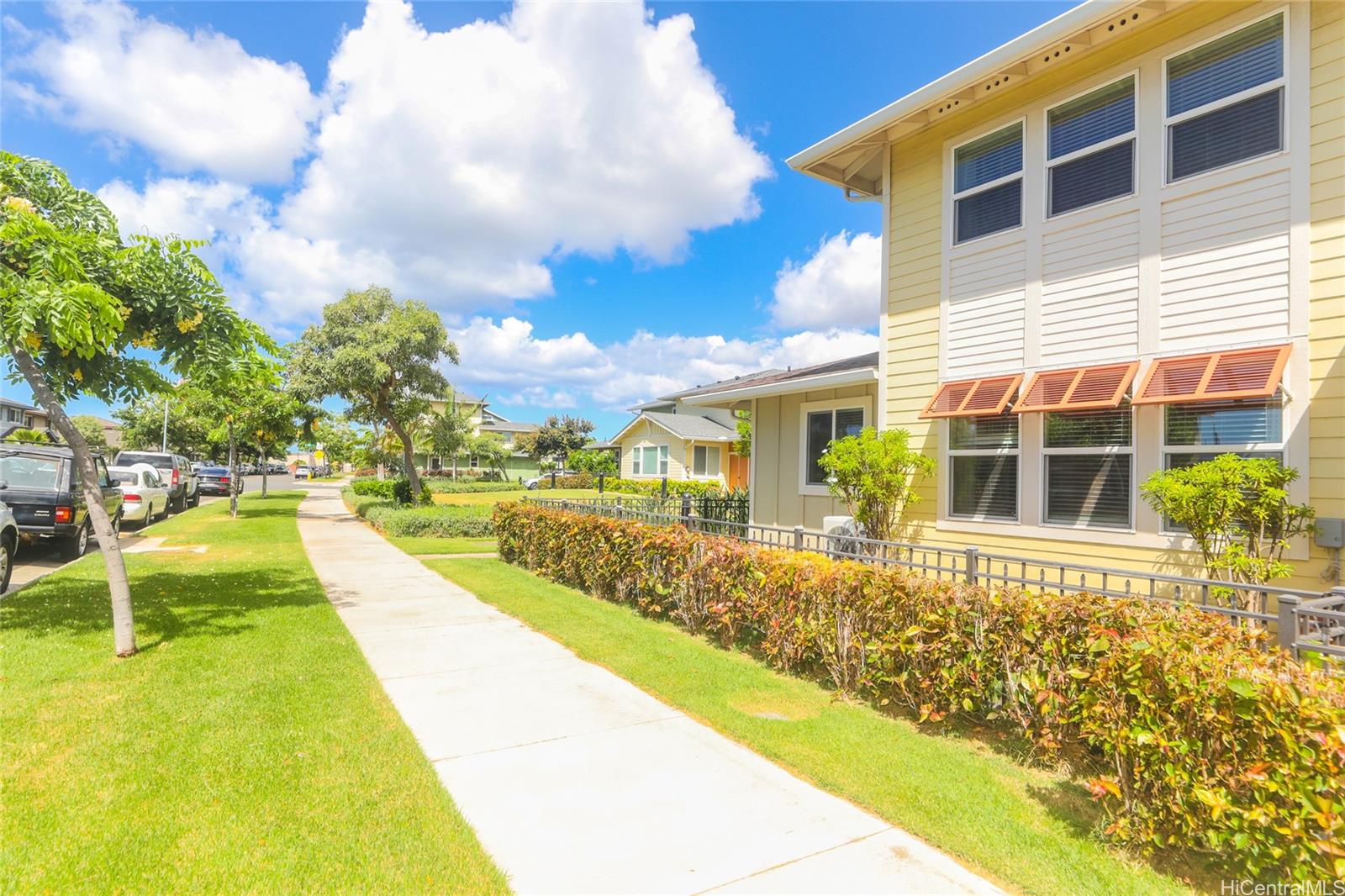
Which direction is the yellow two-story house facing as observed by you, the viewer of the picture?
facing the viewer and to the left of the viewer

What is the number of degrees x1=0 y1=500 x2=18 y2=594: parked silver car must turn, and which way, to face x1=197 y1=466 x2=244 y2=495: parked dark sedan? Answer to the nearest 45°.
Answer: approximately 45° to its left

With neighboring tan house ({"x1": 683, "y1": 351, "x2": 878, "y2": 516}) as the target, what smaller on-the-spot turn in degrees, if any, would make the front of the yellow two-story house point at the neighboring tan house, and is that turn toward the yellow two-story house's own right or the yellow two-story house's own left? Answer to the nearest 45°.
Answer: approximately 90° to the yellow two-story house's own right

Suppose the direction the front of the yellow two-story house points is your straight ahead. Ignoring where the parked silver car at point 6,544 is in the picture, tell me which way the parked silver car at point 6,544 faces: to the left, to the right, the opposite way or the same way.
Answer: to the right

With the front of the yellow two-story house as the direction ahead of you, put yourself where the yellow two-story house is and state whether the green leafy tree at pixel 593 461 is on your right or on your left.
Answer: on your right

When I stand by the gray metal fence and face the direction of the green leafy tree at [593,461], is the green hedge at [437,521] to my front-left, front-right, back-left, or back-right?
front-left

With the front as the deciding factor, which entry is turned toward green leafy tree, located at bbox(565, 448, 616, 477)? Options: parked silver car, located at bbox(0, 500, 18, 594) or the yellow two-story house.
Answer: the parked silver car

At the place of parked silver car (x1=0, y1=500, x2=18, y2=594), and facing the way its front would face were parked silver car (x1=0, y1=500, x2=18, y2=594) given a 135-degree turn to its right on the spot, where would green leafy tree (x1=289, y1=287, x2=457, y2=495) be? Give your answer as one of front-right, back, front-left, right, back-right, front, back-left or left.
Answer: back-left

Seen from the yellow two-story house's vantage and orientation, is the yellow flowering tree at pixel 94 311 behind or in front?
in front

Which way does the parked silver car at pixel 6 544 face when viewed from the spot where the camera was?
facing away from the viewer and to the right of the viewer

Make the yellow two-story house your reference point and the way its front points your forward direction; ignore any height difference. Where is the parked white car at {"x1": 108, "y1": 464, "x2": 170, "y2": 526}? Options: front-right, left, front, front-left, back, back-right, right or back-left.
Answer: front-right

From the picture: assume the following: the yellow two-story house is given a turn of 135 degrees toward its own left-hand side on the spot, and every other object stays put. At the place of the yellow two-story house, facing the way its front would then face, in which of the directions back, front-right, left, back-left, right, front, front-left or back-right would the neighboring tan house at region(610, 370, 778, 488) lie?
back-left

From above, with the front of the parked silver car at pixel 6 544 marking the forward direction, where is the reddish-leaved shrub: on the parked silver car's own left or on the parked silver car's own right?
on the parked silver car's own right

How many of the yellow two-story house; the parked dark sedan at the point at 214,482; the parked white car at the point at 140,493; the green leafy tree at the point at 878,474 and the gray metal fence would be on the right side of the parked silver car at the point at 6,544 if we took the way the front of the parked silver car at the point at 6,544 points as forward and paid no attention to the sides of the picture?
3

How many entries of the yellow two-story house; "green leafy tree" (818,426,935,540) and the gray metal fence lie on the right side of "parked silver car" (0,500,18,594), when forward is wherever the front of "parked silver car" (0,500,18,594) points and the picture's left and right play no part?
3

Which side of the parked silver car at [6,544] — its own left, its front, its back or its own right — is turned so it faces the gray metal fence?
right
